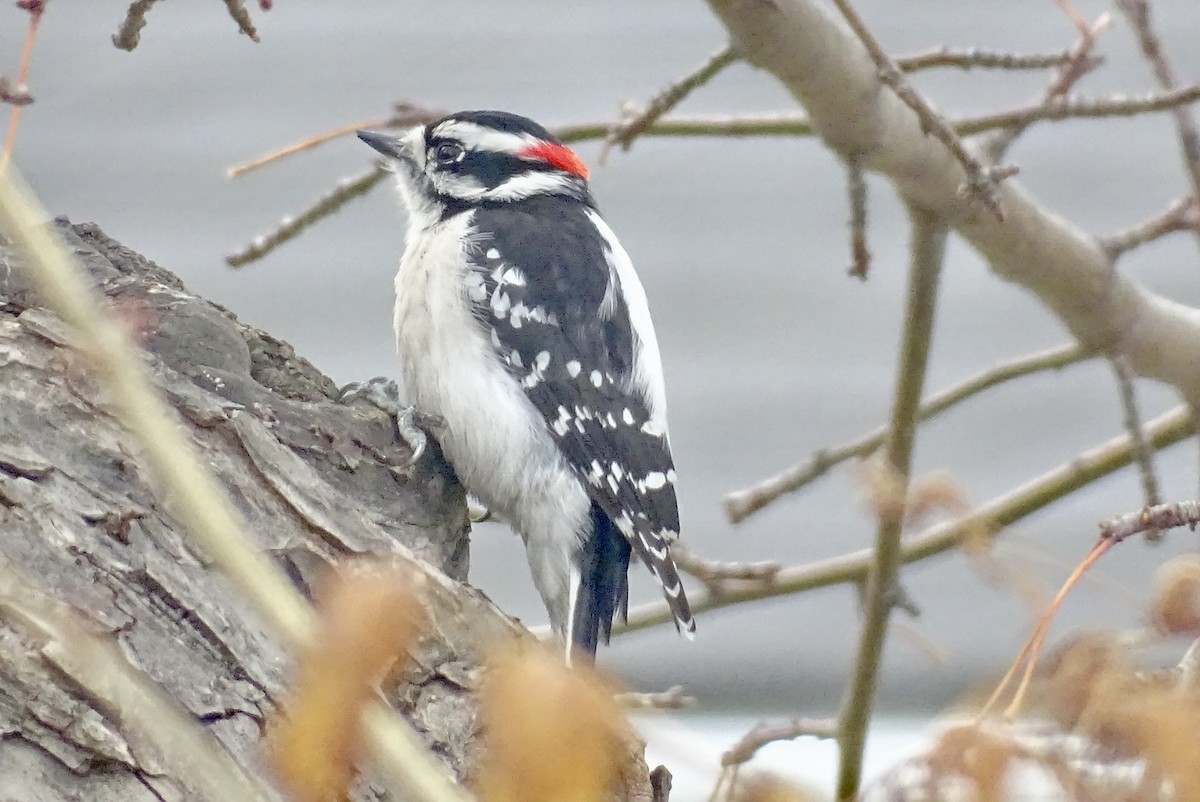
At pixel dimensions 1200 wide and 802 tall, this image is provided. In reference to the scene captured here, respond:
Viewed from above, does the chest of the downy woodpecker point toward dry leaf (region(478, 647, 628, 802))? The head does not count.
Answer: no

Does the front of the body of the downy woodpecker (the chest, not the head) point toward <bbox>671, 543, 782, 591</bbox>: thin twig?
no

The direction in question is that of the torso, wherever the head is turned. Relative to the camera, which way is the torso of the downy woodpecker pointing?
to the viewer's left

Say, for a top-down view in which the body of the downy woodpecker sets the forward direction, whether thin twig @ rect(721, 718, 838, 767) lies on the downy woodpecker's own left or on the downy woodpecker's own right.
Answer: on the downy woodpecker's own right

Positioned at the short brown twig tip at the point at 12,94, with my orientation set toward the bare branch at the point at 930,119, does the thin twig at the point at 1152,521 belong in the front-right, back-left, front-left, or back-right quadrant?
front-right
